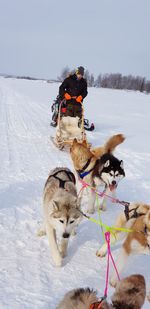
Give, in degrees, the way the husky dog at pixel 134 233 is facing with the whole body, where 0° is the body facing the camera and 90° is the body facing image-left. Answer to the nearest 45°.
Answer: approximately 315°

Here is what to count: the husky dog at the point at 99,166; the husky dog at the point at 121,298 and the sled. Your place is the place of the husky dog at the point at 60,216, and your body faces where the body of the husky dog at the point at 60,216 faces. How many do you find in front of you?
1

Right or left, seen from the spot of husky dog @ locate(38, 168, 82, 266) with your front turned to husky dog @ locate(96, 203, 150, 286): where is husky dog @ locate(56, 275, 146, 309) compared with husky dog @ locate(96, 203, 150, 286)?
right

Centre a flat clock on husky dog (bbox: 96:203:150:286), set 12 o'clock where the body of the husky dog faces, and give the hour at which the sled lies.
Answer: The sled is roughly at 7 o'clock from the husky dog.

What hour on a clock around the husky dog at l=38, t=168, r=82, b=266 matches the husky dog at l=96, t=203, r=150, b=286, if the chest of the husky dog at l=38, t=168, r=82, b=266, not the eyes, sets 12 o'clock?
the husky dog at l=96, t=203, r=150, b=286 is roughly at 10 o'clock from the husky dog at l=38, t=168, r=82, b=266.
